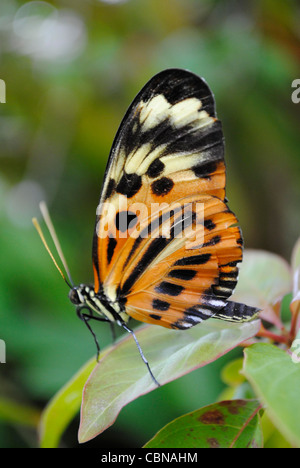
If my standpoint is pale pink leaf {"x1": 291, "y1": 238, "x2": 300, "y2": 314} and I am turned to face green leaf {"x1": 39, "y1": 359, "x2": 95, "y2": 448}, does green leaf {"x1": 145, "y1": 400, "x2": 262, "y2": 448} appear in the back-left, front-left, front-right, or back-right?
front-left

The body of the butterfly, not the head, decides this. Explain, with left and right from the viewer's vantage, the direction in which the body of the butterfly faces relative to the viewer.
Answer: facing to the left of the viewer
